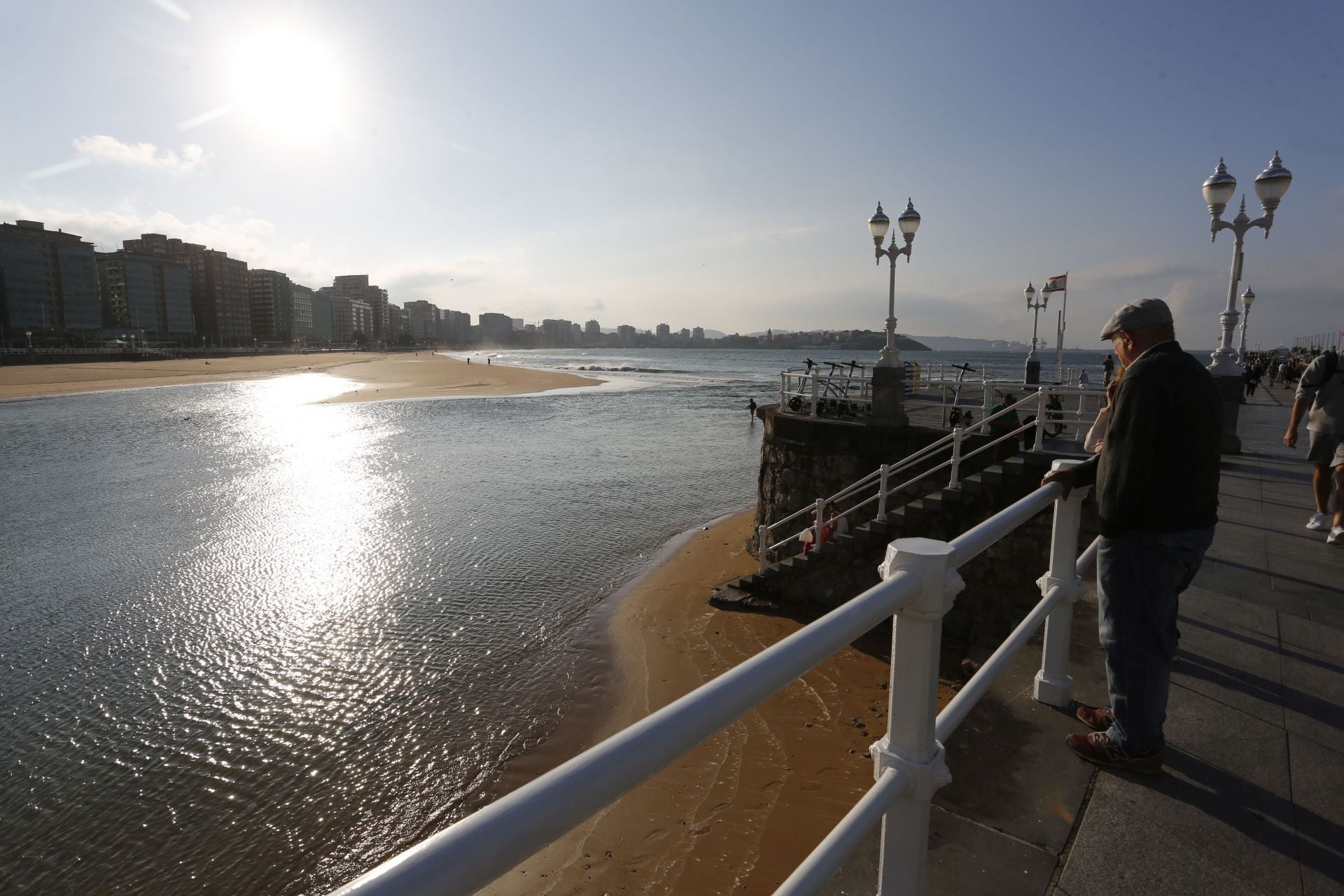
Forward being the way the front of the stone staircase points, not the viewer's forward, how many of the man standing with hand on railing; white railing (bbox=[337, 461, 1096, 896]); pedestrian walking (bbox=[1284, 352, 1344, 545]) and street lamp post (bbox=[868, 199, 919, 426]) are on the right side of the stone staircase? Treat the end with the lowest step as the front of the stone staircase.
1

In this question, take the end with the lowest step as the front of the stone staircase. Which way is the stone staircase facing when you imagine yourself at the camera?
facing to the left of the viewer

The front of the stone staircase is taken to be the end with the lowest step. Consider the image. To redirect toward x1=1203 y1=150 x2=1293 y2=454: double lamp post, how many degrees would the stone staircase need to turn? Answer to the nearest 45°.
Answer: approximately 135° to its right

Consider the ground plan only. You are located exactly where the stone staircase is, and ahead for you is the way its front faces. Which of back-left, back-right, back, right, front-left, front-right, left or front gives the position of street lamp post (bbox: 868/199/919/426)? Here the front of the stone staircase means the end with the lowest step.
right

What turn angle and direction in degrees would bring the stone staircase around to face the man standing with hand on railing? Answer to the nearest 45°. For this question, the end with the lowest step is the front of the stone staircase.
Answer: approximately 90° to its left

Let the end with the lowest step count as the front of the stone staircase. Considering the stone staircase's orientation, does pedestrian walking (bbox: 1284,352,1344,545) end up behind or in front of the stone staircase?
behind

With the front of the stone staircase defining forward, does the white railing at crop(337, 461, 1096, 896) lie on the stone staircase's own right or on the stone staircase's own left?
on the stone staircase's own left

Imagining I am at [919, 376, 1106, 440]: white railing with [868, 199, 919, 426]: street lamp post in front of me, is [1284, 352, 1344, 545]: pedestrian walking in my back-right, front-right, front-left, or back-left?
back-left
